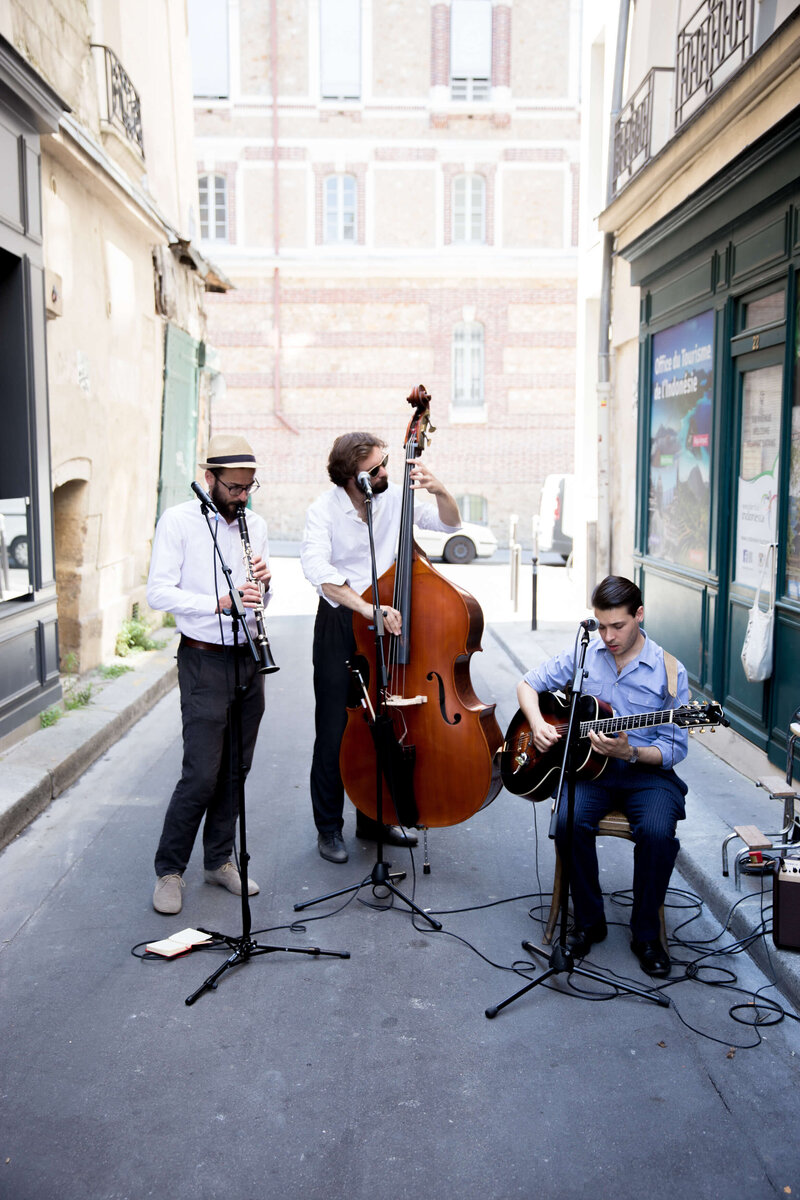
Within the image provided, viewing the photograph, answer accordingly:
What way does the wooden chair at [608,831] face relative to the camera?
toward the camera

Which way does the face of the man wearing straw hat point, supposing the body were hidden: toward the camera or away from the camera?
toward the camera

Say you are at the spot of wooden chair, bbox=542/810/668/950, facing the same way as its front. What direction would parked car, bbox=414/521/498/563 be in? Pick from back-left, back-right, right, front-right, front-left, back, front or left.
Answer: back

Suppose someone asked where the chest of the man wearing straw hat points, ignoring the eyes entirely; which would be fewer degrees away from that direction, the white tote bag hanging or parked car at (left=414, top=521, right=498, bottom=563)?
the white tote bag hanging

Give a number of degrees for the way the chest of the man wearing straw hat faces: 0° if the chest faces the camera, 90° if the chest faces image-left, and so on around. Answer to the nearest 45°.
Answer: approximately 315°

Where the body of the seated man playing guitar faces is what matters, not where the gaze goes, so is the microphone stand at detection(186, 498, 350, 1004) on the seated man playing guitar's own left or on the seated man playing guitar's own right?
on the seated man playing guitar's own right

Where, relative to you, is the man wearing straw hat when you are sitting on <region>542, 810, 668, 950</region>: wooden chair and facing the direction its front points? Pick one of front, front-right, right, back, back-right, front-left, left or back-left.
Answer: right

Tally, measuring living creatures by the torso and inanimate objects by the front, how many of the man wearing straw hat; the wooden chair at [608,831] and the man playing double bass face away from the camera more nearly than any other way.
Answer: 0

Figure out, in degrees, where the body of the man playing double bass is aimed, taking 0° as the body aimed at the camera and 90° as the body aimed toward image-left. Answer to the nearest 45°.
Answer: approximately 315°

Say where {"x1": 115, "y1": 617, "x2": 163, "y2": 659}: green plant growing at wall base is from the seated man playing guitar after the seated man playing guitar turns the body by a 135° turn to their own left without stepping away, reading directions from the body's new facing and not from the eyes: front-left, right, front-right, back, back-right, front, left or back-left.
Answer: left

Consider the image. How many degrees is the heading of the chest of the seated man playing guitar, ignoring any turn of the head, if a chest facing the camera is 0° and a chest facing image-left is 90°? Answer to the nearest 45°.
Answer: approximately 0°

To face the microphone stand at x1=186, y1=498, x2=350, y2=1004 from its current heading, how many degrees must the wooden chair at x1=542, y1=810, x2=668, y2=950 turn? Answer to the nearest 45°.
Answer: approximately 90° to its right

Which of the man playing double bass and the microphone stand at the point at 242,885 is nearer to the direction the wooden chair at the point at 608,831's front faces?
the microphone stand
